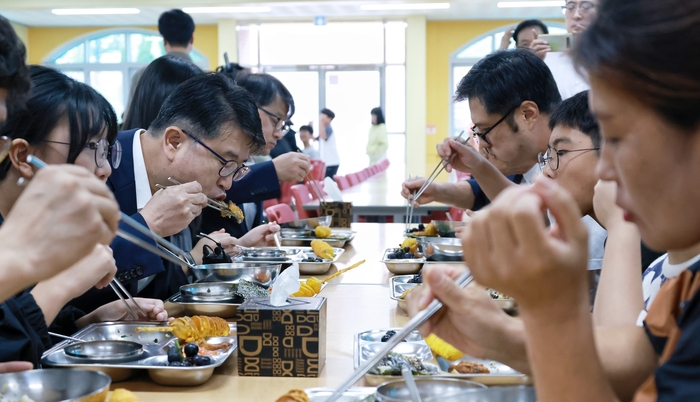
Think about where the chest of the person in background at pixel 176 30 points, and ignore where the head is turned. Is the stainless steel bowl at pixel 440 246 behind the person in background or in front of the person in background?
behind

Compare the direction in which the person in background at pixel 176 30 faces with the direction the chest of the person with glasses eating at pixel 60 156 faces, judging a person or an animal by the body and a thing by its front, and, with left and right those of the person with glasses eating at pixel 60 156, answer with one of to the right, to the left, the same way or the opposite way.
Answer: to the left

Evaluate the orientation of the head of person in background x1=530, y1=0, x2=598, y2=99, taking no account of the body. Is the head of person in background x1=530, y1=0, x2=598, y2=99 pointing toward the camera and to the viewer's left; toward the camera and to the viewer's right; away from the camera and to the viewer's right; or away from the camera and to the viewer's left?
toward the camera and to the viewer's left

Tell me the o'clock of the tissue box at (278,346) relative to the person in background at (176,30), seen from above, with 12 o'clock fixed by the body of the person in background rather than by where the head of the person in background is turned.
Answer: The tissue box is roughly at 6 o'clock from the person in background.

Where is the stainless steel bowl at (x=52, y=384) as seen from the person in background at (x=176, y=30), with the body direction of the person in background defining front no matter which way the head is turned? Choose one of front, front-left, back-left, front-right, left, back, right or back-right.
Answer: back

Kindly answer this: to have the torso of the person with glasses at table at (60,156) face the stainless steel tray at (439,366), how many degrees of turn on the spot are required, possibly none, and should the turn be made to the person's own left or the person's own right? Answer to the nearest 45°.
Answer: approximately 45° to the person's own right

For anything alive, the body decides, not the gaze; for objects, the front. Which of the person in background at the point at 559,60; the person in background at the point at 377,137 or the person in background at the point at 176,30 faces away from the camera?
the person in background at the point at 176,30

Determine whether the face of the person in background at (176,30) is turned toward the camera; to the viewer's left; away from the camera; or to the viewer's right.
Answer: away from the camera

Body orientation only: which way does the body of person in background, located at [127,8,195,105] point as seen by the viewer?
away from the camera

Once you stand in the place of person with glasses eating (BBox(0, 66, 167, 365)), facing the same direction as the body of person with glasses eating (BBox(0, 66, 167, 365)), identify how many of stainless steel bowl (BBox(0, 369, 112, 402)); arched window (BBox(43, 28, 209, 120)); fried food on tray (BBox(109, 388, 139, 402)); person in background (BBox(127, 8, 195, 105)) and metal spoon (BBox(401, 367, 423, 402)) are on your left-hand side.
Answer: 2

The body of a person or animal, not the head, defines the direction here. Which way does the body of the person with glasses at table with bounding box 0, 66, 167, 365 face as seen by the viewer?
to the viewer's right
